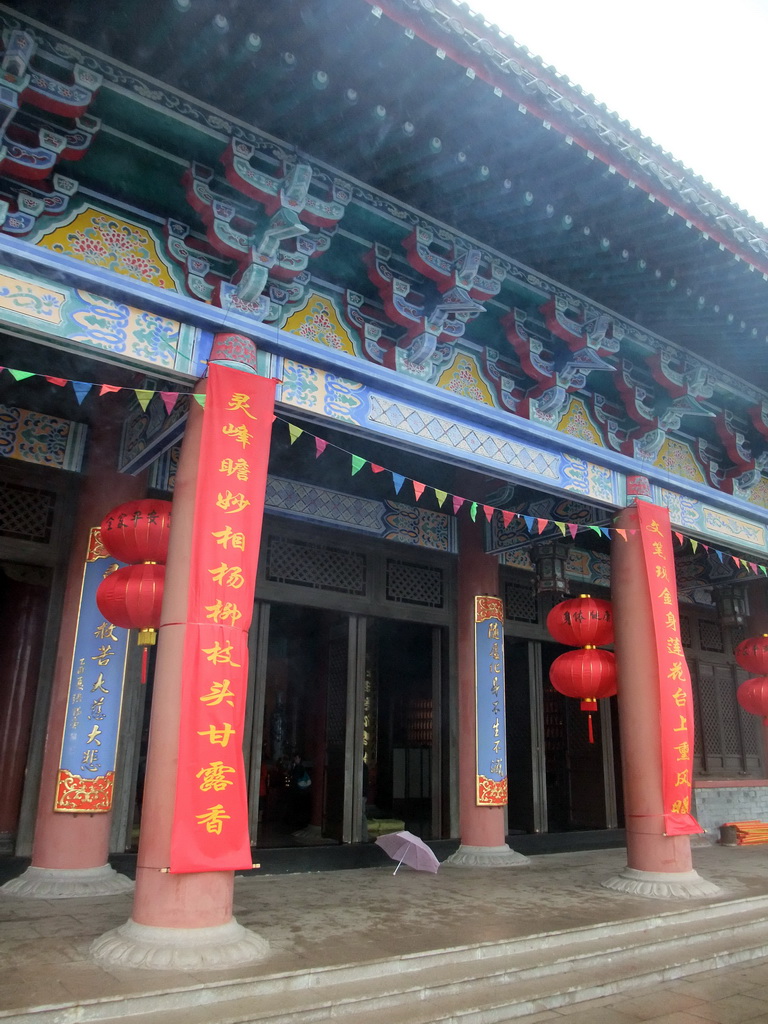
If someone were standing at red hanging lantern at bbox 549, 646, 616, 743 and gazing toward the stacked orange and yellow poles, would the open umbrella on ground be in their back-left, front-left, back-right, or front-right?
back-left

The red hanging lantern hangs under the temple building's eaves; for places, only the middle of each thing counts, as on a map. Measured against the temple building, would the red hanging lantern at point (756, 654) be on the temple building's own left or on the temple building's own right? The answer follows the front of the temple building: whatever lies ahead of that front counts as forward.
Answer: on the temple building's own left

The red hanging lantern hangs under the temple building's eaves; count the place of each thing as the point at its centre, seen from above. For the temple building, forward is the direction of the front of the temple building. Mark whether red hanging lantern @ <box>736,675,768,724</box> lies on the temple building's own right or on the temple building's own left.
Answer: on the temple building's own left

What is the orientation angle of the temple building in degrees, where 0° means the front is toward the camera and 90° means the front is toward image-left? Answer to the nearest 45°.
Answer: approximately 315°
